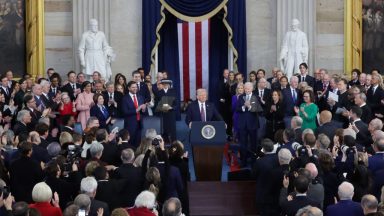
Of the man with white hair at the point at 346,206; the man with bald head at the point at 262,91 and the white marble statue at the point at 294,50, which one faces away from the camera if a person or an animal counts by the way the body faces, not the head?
the man with white hair at the point at 346,206

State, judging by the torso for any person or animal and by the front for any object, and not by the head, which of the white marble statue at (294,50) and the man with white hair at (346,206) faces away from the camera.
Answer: the man with white hair

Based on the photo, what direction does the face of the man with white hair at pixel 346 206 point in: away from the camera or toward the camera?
away from the camera

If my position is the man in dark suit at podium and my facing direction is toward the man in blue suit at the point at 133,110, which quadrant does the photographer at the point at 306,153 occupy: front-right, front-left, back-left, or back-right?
back-left

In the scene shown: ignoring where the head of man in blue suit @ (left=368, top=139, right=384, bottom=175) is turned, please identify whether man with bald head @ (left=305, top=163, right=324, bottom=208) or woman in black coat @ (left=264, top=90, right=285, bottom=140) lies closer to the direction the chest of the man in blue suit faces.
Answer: the woman in black coat

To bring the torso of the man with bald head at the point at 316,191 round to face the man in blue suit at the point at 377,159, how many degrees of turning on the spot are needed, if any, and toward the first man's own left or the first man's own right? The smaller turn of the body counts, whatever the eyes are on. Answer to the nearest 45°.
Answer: approximately 90° to the first man's own right

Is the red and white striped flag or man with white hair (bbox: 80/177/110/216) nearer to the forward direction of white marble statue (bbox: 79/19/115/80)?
the man with white hair

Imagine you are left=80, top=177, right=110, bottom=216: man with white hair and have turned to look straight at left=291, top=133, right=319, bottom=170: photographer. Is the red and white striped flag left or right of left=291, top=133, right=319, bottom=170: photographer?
left

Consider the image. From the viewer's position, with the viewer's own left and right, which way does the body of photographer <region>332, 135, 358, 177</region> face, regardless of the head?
facing away from the viewer and to the left of the viewer
